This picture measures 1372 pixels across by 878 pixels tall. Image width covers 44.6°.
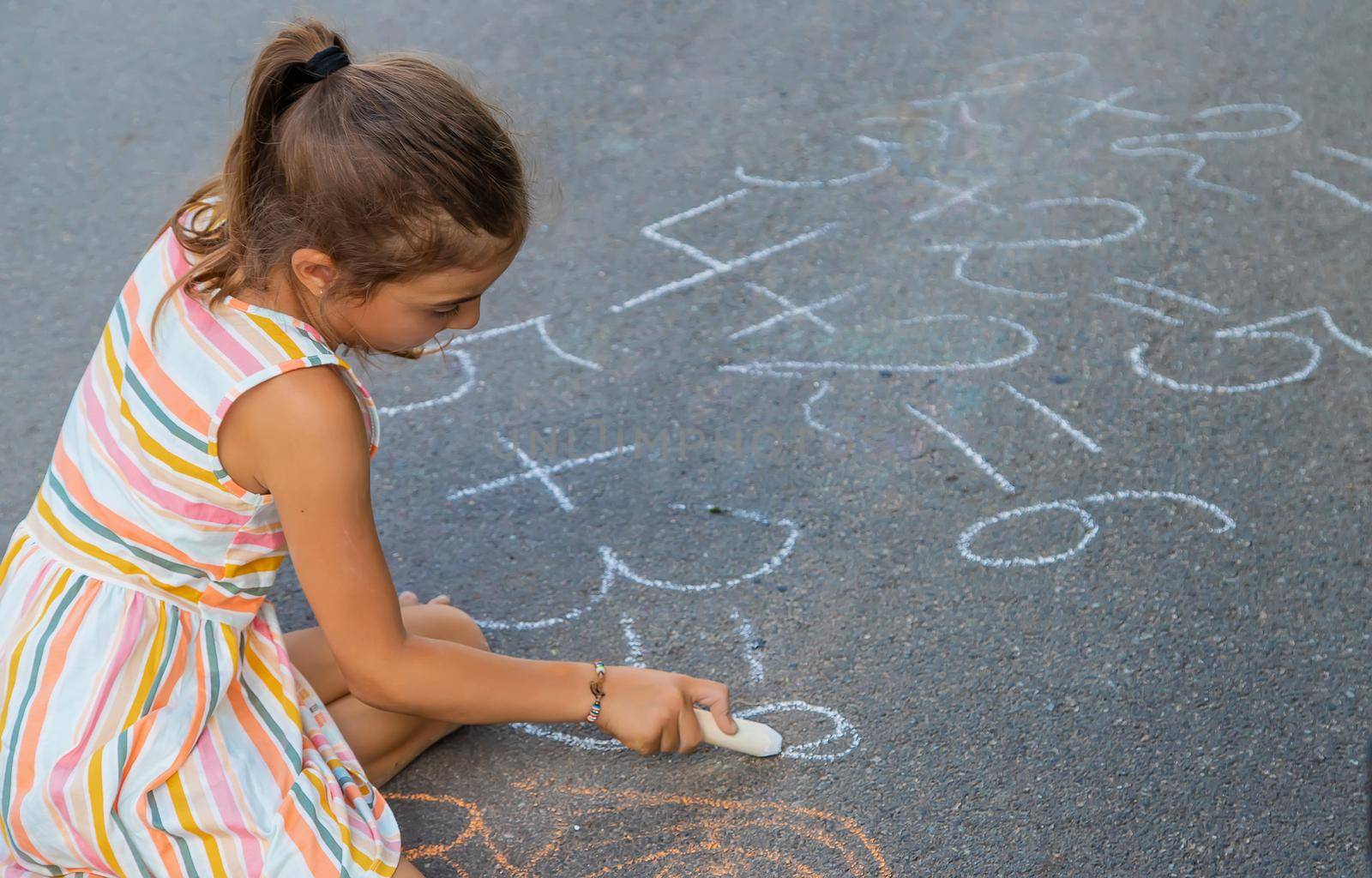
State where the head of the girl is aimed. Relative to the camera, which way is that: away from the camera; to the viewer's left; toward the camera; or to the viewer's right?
to the viewer's right

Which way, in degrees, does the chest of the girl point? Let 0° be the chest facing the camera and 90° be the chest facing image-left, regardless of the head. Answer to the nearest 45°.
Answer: approximately 270°
